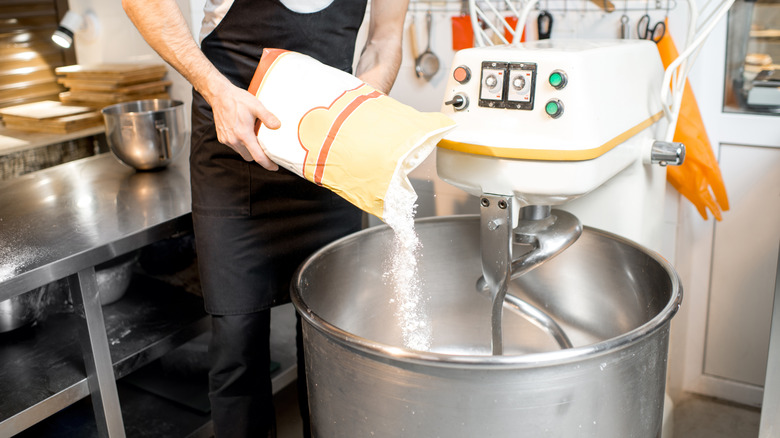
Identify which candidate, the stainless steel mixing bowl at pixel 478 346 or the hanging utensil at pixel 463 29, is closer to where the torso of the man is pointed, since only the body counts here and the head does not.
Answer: the stainless steel mixing bowl

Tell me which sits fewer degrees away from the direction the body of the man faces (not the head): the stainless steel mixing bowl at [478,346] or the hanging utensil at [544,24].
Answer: the stainless steel mixing bowl

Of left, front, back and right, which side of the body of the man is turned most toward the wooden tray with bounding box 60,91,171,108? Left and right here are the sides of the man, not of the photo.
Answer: back

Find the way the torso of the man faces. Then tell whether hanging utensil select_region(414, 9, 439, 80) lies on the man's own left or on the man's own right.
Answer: on the man's own left
